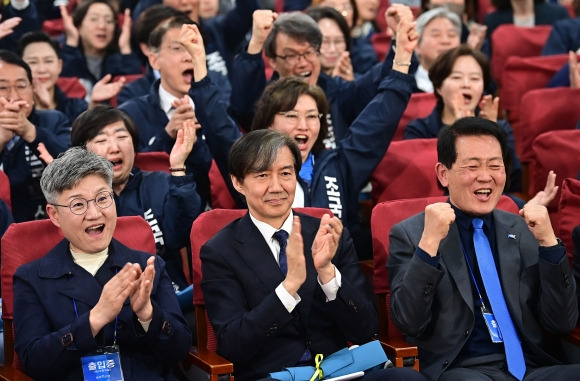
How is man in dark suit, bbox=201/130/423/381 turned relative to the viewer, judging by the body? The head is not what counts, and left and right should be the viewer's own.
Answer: facing the viewer and to the right of the viewer

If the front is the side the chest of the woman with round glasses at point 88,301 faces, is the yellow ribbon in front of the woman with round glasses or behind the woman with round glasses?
in front

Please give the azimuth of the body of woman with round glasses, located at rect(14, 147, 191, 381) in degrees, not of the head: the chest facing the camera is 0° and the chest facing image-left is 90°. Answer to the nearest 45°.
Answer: approximately 315°

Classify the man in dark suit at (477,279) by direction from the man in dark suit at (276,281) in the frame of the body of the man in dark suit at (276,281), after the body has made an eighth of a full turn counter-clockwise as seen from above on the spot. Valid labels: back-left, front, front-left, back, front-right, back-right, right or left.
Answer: front

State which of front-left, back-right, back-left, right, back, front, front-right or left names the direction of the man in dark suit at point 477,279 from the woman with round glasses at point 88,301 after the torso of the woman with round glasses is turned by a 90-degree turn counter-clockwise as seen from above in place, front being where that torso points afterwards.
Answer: front-right

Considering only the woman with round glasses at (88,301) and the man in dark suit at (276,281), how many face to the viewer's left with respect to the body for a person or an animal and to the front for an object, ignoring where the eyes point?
0
